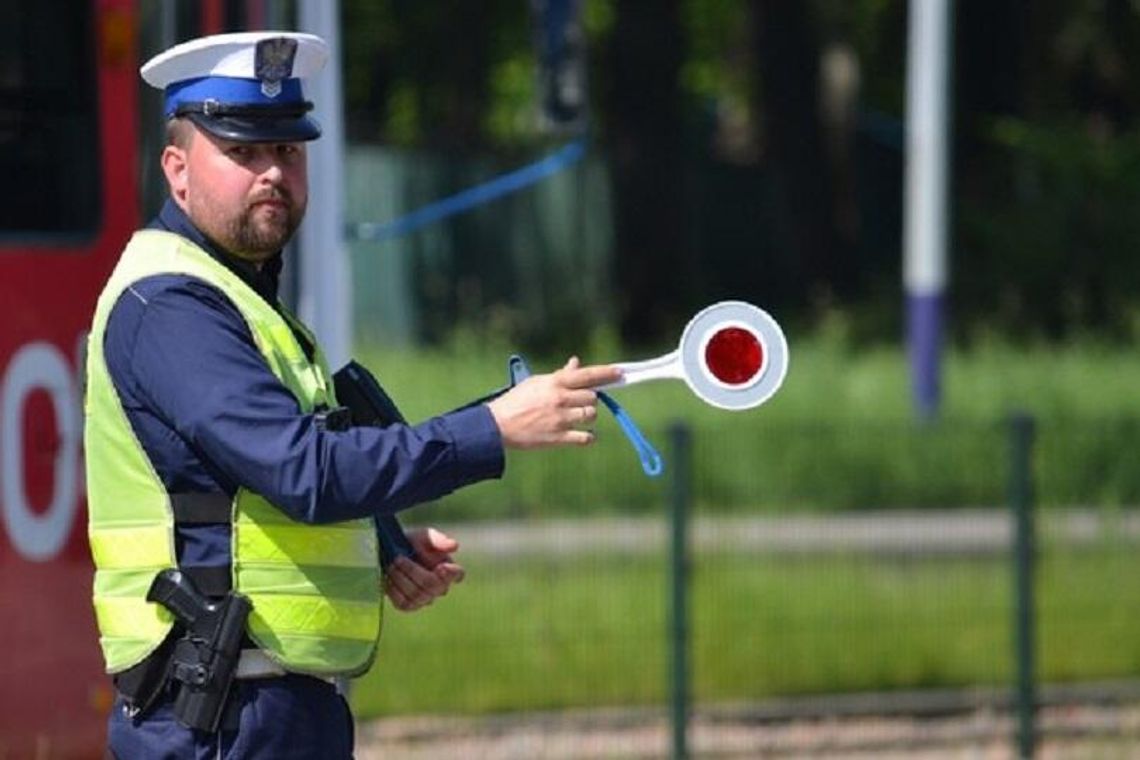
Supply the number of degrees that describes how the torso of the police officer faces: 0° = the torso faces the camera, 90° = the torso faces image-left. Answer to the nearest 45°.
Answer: approximately 270°

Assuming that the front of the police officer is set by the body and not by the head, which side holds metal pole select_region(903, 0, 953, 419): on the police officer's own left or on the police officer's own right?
on the police officer's own left

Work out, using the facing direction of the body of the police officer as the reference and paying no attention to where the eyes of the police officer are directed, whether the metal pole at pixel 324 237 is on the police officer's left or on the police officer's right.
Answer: on the police officer's left

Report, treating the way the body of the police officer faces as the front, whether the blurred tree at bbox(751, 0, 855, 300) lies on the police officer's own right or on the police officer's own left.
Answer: on the police officer's own left

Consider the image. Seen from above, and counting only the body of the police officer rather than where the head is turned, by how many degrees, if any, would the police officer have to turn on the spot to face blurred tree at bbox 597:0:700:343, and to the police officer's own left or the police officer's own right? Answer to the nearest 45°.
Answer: approximately 90° to the police officer's own left

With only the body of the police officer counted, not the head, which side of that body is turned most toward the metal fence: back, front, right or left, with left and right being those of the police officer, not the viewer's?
left
